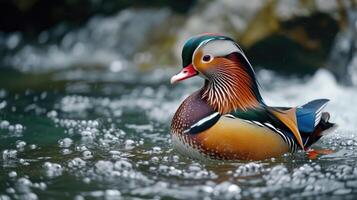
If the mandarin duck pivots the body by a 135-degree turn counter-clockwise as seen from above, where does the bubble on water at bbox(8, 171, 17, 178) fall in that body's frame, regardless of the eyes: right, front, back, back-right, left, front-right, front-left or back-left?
back-right

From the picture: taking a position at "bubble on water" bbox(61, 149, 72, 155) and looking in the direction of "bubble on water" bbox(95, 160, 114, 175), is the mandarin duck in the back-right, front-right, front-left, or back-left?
front-left

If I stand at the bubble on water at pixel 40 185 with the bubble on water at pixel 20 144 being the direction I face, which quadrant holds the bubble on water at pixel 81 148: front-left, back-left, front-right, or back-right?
front-right

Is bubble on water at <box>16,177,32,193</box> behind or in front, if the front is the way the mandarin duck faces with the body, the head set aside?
in front

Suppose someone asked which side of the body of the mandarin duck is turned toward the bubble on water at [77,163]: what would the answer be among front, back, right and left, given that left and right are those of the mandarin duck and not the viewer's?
front

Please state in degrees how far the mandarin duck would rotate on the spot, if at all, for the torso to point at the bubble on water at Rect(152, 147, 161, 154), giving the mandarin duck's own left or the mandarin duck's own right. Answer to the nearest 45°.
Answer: approximately 45° to the mandarin duck's own right

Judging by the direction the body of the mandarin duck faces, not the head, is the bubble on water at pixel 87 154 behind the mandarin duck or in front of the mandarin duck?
in front

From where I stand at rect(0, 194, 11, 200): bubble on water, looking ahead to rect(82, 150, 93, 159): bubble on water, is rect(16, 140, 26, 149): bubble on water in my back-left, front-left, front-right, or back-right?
front-left

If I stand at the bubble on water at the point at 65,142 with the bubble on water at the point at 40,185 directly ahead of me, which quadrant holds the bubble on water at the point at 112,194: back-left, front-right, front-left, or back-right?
front-left

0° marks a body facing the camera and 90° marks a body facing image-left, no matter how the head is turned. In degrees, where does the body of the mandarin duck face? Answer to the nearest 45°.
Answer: approximately 90°
